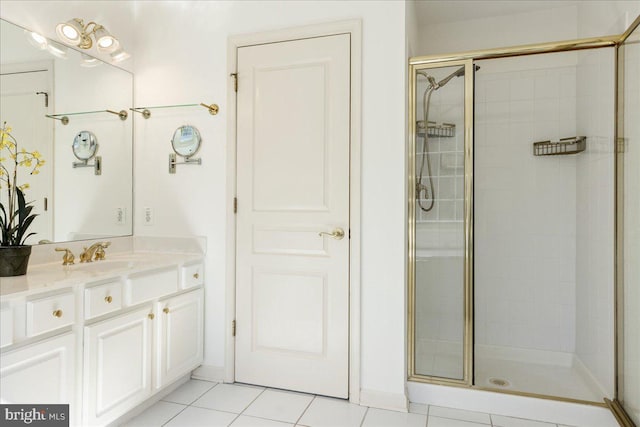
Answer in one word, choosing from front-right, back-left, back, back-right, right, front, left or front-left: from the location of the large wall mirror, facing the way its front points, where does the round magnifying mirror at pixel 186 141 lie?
front-left

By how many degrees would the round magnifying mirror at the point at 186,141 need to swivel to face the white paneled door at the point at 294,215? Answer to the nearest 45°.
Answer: approximately 45° to its left

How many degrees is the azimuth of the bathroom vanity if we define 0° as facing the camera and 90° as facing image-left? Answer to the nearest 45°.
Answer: approximately 315°

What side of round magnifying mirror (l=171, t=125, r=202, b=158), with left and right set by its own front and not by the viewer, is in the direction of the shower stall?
left

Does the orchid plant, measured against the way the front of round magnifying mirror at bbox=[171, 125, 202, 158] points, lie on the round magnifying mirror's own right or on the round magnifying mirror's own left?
on the round magnifying mirror's own right

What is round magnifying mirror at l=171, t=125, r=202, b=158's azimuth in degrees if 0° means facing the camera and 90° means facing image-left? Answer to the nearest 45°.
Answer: approximately 0°
